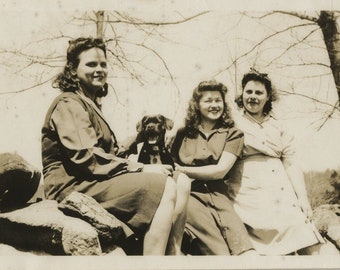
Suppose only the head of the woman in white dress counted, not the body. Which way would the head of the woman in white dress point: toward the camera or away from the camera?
toward the camera

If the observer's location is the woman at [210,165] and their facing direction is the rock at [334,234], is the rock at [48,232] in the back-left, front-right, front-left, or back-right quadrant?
back-right

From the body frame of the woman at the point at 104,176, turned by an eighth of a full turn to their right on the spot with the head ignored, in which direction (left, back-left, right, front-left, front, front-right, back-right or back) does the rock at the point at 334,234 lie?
front-left

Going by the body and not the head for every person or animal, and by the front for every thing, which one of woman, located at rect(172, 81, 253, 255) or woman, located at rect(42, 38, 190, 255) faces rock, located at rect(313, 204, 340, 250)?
woman, located at rect(42, 38, 190, 255)

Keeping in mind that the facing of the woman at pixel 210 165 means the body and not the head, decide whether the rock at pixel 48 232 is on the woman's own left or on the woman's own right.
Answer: on the woman's own right

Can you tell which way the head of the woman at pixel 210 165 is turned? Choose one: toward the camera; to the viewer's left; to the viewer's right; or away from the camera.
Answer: toward the camera

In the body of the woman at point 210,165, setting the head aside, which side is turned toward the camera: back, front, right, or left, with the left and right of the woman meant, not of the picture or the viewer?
front

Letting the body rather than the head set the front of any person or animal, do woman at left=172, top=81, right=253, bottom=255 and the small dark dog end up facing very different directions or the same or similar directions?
same or similar directions

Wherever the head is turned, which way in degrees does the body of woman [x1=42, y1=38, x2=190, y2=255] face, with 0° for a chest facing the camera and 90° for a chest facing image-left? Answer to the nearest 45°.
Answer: approximately 270°

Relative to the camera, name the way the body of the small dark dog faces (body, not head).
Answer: toward the camera

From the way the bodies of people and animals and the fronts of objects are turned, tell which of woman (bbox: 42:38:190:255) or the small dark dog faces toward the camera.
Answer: the small dark dog

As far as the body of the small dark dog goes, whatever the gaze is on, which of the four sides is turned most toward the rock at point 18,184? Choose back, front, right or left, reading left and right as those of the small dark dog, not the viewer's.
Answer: right

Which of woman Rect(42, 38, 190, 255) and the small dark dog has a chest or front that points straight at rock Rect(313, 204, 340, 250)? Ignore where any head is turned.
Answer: the woman
